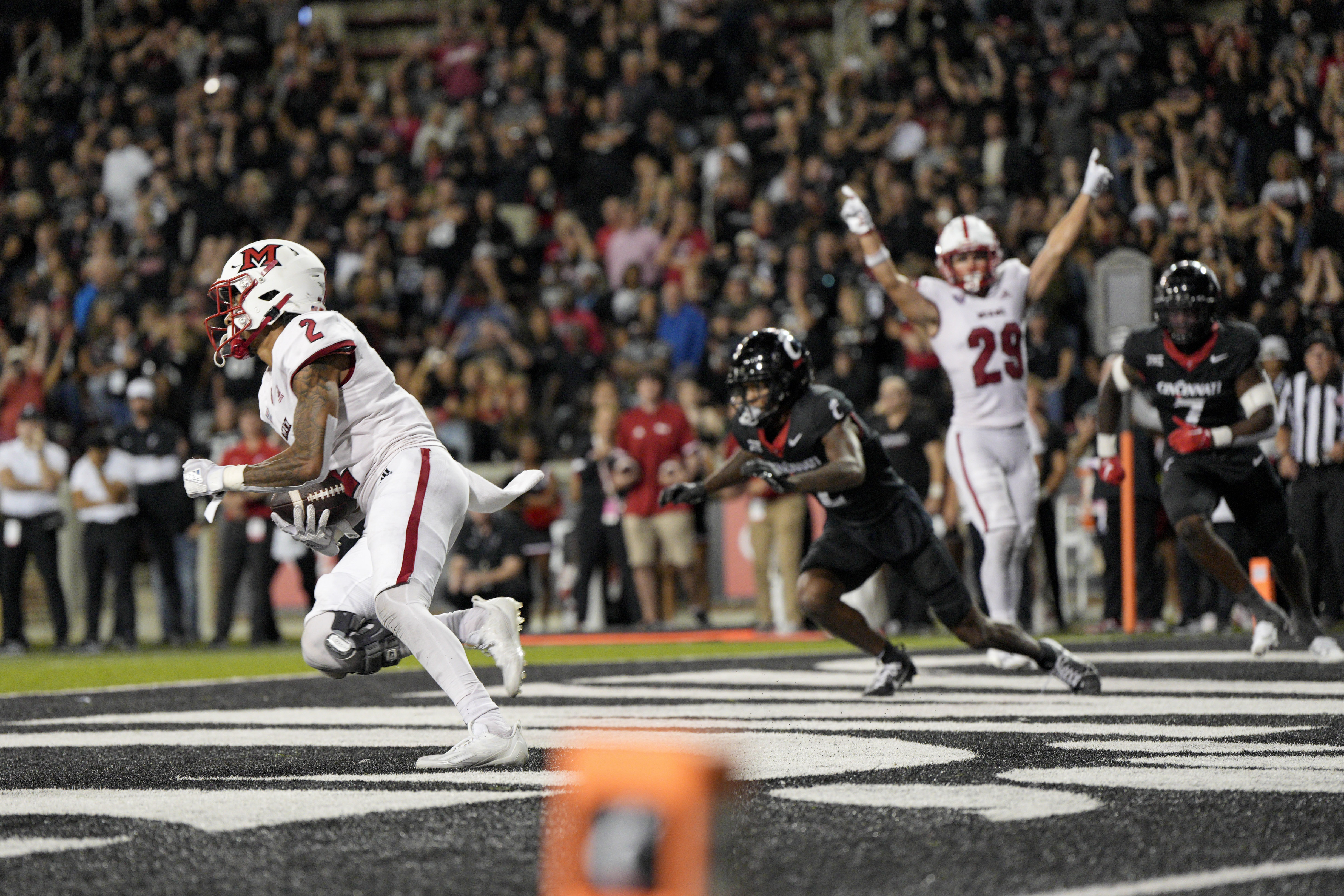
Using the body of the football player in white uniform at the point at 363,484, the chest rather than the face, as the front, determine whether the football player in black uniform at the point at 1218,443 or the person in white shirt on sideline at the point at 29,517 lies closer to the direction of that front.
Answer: the person in white shirt on sideline

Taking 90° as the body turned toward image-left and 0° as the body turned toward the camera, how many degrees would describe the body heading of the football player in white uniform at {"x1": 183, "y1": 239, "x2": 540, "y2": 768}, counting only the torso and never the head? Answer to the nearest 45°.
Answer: approximately 90°

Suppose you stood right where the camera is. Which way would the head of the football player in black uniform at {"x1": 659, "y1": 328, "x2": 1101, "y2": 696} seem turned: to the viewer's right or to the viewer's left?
to the viewer's left

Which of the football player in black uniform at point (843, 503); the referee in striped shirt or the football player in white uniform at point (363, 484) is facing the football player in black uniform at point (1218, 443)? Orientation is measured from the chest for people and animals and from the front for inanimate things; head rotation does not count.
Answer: the referee in striped shirt

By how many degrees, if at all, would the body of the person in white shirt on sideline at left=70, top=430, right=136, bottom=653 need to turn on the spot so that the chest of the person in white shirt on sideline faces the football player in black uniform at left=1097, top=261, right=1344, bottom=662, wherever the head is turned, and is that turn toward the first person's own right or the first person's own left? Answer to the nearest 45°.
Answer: approximately 45° to the first person's own left

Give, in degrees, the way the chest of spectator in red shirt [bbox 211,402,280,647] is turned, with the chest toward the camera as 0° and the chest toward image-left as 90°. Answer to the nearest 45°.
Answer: approximately 0°

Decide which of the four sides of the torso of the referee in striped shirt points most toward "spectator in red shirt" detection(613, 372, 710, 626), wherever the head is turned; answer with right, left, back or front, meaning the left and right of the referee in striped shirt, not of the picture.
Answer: right

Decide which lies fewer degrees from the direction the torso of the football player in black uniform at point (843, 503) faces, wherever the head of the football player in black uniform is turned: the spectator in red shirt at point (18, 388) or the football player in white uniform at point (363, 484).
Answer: the football player in white uniform
